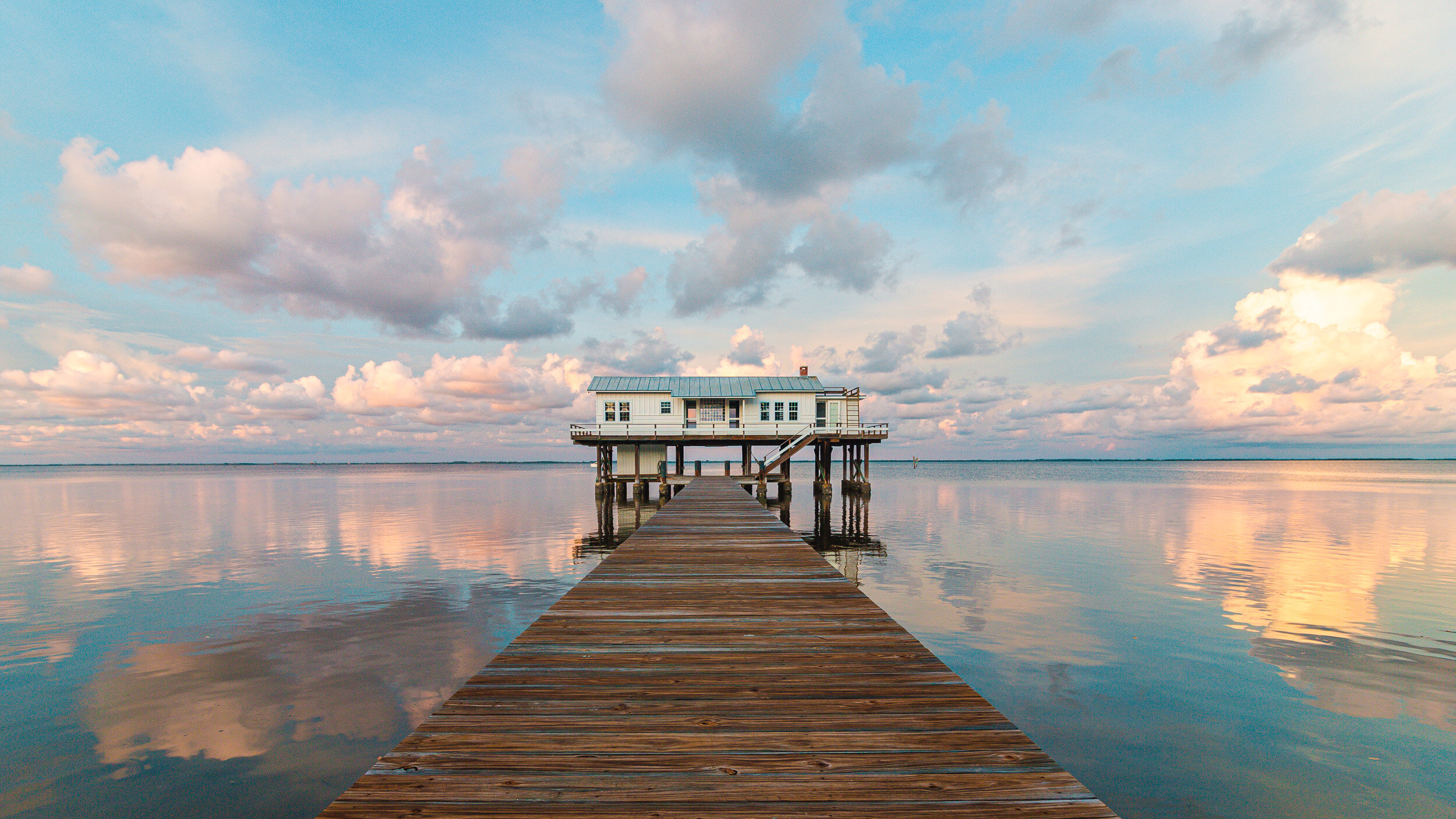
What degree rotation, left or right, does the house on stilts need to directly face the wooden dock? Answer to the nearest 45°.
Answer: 0° — it already faces it

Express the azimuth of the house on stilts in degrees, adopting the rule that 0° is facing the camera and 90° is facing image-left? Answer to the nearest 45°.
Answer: approximately 0°
